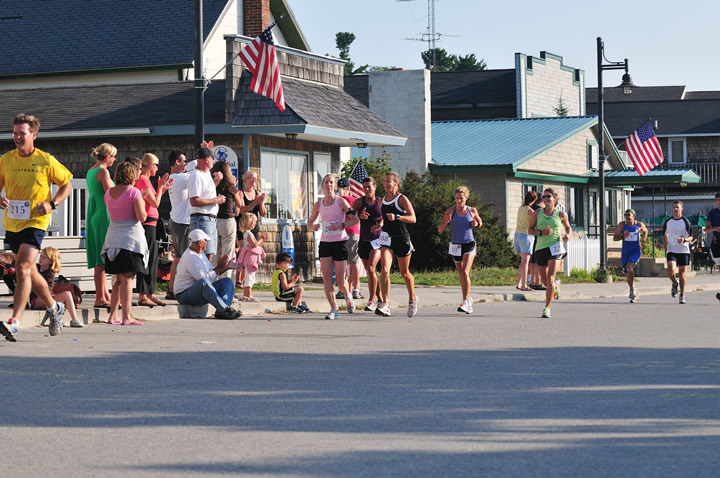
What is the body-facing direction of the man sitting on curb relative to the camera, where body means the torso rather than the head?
to the viewer's right

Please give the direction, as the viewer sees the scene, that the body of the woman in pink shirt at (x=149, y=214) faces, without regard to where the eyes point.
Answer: to the viewer's right

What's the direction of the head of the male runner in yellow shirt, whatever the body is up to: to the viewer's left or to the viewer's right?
to the viewer's left

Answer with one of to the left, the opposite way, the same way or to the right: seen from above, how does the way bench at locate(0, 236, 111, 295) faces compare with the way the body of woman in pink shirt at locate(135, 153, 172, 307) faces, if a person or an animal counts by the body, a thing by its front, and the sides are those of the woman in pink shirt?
to the right

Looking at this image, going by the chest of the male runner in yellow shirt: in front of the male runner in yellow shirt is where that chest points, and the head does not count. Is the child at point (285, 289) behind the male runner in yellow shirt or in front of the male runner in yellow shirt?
behind

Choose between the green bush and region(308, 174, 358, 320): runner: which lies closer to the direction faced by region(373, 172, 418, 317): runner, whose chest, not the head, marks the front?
the runner

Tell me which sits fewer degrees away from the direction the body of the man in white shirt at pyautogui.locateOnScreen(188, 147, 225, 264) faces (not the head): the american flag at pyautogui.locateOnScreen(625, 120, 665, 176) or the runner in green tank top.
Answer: the runner in green tank top

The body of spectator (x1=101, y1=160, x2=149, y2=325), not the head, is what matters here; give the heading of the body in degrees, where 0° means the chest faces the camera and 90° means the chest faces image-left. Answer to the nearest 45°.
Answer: approximately 225°

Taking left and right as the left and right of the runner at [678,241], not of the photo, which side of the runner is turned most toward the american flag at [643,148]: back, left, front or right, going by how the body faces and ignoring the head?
back

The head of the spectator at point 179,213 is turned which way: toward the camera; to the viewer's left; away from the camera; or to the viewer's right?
to the viewer's right

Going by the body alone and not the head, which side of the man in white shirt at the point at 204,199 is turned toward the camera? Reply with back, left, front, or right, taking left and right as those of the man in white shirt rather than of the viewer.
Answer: right
